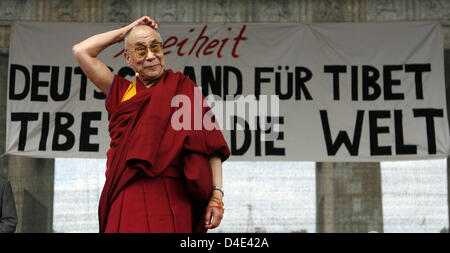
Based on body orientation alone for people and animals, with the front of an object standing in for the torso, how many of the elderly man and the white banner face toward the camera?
2

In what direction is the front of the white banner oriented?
toward the camera

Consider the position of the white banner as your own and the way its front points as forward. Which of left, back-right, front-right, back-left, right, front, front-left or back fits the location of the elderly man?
front

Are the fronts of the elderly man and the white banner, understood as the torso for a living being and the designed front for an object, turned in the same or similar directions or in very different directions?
same or similar directions

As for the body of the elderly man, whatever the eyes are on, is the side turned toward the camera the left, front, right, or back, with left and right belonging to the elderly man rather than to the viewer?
front

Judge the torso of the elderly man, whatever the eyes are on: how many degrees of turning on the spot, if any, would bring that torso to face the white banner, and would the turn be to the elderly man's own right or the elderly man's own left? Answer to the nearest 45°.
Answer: approximately 180°
